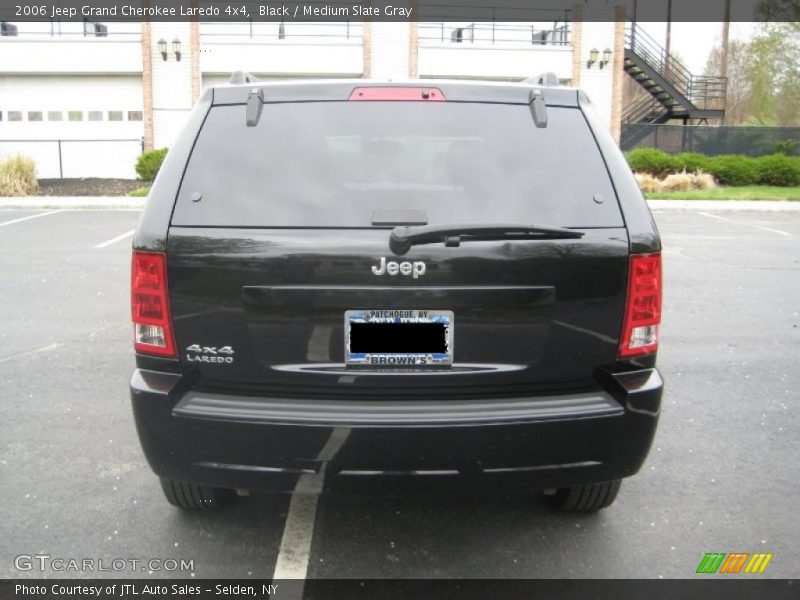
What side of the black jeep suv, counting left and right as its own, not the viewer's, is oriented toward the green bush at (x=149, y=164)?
front

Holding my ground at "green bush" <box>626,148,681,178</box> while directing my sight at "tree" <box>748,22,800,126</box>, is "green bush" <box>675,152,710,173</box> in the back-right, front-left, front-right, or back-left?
front-right

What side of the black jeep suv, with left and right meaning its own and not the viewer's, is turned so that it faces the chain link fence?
front

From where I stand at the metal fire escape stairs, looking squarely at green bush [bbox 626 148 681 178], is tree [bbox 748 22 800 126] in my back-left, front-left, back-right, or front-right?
back-left

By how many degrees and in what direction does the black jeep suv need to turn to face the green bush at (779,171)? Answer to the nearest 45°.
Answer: approximately 45° to its right

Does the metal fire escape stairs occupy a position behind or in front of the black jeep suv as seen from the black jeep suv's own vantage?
in front

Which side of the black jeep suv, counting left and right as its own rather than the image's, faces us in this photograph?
back

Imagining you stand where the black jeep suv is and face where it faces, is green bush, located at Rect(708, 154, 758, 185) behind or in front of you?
in front
